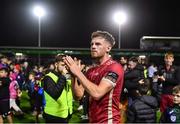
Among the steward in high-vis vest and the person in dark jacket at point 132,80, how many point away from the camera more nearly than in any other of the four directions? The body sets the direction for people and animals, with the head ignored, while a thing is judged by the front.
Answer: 0

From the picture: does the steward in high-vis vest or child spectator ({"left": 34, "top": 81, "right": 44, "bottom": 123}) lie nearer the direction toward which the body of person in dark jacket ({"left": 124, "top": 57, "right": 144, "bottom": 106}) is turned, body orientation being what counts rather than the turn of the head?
the steward in high-vis vest

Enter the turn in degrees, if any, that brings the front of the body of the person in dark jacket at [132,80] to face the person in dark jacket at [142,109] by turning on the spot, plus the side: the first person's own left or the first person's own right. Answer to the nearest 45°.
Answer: approximately 45° to the first person's own left

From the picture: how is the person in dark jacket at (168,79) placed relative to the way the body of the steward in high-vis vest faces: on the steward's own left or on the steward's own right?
on the steward's own left

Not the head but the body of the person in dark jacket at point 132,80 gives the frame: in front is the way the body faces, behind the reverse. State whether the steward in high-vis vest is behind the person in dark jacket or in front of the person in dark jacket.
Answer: in front

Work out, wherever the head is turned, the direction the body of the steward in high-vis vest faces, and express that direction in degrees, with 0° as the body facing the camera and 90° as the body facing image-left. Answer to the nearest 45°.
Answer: approximately 315°

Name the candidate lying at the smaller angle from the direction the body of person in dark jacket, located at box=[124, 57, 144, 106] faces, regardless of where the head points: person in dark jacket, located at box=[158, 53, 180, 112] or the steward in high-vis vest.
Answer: the steward in high-vis vest
